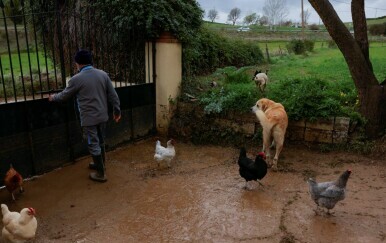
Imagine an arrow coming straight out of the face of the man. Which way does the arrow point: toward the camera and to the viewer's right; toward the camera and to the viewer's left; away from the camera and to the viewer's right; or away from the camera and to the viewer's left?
away from the camera and to the viewer's left
